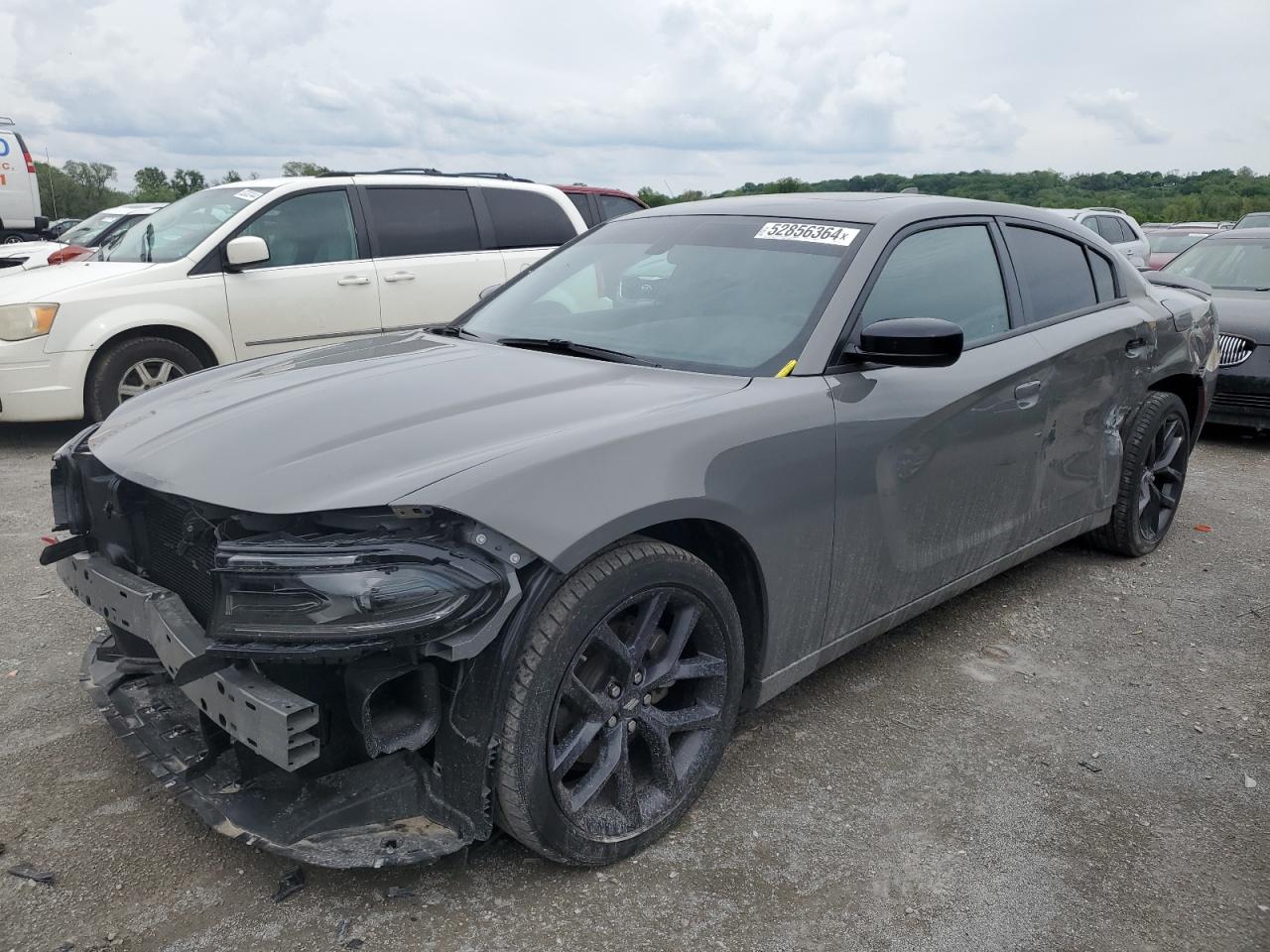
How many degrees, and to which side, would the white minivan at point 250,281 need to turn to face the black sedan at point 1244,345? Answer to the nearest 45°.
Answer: approximately 135° to its left

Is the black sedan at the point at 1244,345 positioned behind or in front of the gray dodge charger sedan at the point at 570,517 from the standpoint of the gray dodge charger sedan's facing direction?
behind

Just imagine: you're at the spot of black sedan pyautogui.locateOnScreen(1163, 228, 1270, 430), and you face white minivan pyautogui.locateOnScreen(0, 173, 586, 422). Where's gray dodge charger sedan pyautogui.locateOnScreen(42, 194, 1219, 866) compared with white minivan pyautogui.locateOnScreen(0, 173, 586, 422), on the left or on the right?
left

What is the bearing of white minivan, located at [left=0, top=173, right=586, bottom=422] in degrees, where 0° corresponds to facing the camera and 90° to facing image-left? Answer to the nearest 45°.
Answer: approximately 45°
